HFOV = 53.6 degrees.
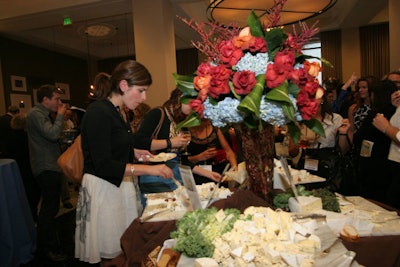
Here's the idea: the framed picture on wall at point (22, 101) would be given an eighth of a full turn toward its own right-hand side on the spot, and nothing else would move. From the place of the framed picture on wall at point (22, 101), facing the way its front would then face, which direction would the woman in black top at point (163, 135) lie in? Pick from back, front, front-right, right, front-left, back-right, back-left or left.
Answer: front-left

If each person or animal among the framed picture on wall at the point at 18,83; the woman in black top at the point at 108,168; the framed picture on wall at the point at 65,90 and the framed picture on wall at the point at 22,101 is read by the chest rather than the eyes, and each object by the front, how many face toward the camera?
3

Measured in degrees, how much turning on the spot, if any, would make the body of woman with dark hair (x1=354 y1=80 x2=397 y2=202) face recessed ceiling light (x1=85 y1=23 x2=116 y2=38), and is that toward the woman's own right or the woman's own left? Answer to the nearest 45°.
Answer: approximately 90° to the woman's own right

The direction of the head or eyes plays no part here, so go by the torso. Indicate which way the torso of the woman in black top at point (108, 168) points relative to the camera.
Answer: to the viewer's right

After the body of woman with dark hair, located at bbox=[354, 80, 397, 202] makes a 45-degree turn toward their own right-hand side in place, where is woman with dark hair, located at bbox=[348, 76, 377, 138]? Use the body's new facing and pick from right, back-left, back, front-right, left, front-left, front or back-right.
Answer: right

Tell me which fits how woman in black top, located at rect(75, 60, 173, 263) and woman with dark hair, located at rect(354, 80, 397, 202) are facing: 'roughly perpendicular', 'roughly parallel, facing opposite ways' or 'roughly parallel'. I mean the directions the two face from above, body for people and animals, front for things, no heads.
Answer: roughly perpendicular

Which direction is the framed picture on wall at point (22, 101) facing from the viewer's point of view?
toward the camera

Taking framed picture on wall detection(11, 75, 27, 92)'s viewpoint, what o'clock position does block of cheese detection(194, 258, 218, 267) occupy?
The block of cheese is roughly at 12 o'clock from the framed picture on wall.

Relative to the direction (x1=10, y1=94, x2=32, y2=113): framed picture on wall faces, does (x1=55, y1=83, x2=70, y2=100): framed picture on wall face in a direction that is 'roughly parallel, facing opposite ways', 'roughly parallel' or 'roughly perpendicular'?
roughly parallel

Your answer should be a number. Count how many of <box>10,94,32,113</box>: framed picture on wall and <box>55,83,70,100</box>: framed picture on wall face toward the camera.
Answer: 2

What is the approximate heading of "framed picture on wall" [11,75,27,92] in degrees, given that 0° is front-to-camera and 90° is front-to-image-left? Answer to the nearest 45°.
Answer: approximately 0°

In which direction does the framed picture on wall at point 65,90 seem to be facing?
toward the camera

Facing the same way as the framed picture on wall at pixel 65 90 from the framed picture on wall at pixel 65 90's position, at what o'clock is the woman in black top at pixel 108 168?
The woman in black top is roughly at 12 o'clock from the framed picture on wall.

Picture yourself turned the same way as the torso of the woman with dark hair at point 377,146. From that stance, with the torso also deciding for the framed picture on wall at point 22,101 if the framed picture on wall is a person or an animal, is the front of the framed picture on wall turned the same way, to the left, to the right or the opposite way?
to the left

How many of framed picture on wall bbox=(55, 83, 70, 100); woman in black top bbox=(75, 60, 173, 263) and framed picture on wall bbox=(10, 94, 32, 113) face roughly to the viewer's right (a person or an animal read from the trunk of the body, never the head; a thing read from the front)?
1

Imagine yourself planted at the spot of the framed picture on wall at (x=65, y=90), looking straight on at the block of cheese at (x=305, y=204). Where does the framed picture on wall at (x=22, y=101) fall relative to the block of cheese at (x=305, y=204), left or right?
right

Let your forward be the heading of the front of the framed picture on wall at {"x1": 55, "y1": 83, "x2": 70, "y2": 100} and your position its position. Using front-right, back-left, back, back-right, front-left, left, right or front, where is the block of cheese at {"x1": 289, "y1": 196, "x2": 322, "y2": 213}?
front

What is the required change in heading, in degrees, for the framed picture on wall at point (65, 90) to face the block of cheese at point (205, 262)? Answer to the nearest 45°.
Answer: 0° — it already faces it
